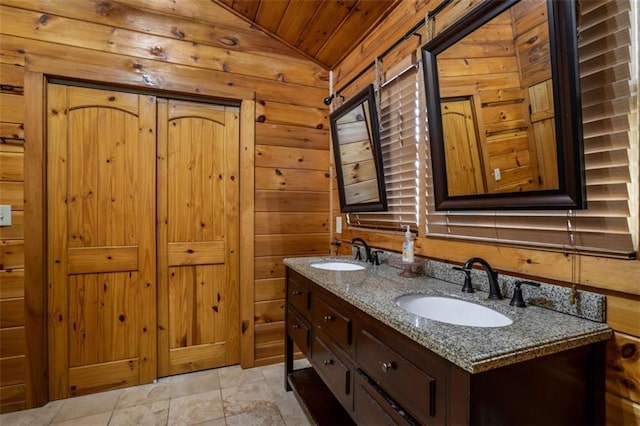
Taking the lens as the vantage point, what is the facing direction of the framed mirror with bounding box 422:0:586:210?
facing the viewer and to the left of the viewer

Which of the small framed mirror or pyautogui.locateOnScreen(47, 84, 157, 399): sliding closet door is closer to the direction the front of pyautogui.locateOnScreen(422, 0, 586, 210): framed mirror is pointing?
the sliding closet door

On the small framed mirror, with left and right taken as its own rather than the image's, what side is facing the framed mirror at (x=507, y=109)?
left

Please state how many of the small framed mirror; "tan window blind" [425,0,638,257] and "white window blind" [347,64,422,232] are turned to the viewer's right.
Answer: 0

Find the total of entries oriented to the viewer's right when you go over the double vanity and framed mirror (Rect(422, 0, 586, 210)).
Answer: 0

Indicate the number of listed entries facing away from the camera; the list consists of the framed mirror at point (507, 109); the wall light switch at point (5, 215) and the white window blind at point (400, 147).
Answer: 0

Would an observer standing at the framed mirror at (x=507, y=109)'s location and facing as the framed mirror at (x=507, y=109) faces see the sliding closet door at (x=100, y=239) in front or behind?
in front

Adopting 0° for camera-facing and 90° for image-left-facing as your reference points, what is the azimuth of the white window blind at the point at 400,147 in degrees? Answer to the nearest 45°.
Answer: approximately 45°

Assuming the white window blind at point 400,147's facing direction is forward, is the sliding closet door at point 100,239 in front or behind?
in front

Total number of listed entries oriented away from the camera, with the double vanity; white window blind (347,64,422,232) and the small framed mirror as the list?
0

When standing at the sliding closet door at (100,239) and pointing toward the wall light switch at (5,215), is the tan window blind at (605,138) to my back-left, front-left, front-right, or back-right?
back-left
